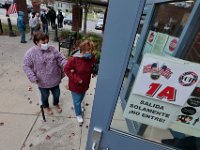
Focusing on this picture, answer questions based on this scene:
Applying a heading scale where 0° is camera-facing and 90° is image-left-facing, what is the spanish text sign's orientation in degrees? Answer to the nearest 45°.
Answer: approximately 0°

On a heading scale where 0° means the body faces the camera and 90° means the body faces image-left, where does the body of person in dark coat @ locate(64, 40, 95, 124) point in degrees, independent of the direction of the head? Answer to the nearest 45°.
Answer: approximately 315°

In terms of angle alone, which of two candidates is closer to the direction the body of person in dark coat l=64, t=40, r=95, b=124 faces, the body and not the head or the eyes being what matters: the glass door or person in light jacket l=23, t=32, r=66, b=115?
the glass door

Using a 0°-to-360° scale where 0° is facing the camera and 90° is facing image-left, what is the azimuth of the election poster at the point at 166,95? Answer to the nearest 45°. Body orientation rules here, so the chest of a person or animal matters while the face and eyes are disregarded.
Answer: approximately 0°

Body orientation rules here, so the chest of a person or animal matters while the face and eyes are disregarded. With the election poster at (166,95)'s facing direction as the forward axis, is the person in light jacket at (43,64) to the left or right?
on its right

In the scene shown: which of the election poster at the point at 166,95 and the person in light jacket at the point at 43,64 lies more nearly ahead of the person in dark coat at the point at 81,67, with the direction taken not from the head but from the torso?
the election poster

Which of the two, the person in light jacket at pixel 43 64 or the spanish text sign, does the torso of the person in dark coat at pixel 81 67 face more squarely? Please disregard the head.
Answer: the spanish text sign
